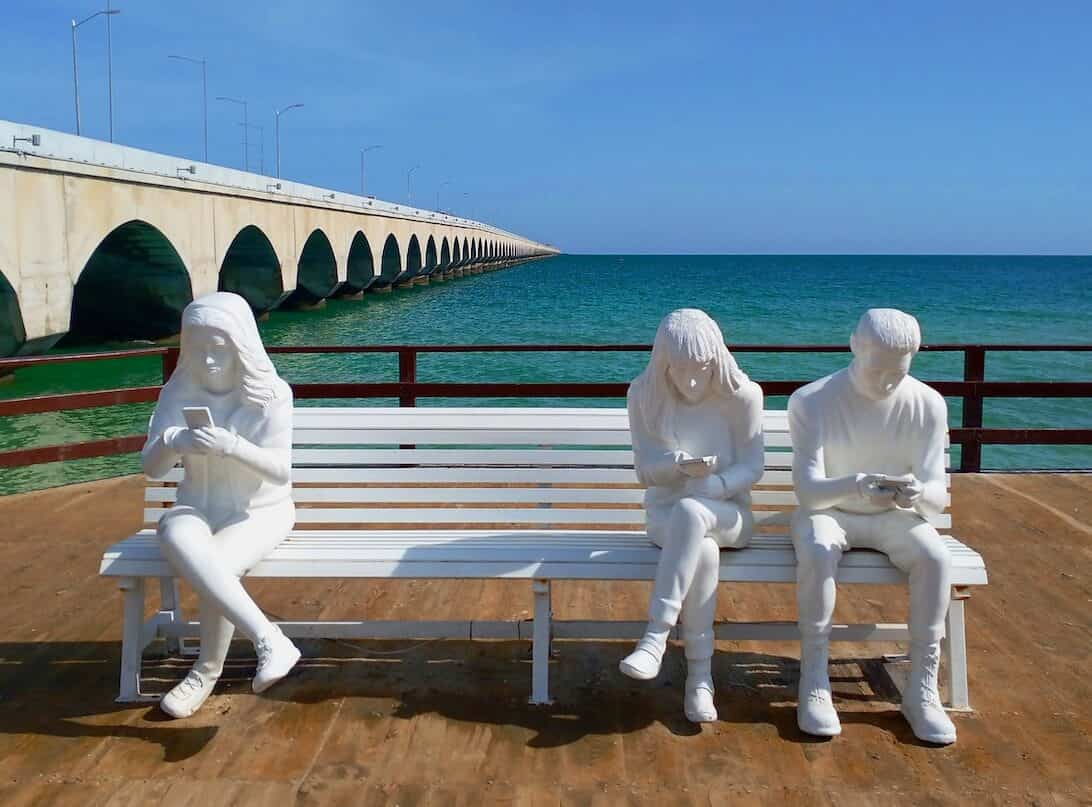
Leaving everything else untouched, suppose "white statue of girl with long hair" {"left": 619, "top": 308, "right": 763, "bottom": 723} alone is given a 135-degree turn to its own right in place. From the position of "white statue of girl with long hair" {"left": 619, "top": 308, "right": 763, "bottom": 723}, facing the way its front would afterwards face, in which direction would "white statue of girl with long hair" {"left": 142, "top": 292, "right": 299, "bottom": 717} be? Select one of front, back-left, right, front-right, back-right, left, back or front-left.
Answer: front-left

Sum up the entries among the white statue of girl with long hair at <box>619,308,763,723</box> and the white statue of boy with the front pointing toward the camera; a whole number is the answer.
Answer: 2

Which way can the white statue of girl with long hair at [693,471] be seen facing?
toward the camera

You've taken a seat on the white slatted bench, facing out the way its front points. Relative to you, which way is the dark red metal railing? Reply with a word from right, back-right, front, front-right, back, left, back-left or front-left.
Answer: back

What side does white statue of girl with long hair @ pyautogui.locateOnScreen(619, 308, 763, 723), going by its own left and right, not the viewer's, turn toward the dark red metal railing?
back

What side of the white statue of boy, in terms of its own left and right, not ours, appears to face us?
front

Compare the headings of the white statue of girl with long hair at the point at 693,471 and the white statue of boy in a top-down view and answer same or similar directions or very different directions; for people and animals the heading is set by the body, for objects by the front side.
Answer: same or similar directions
